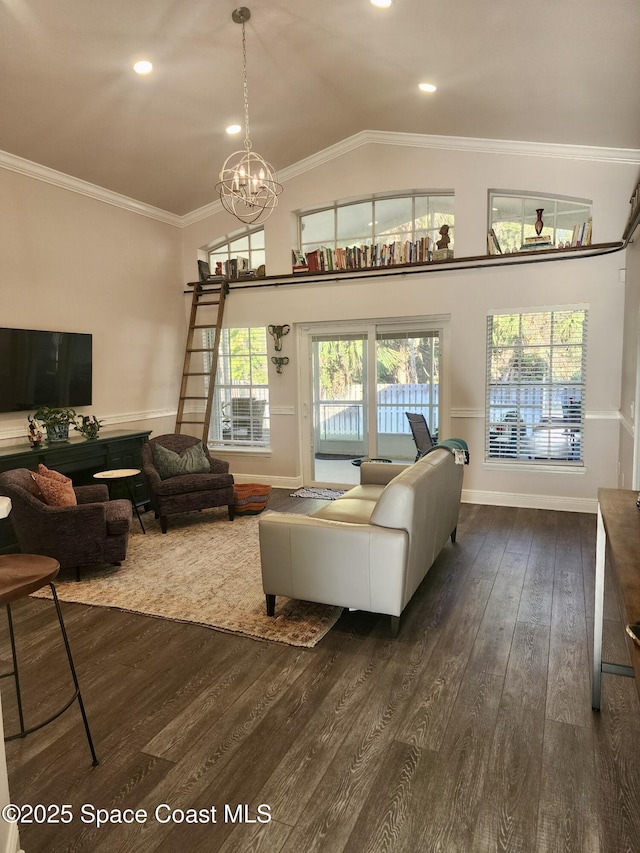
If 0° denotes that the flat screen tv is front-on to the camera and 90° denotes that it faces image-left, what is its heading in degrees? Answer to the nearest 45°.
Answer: approximately 315°

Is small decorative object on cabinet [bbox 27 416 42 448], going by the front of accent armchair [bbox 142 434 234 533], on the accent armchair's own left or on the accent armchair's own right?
on the accent armchair's own right

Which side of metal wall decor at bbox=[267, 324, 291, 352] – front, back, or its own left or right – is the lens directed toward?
front

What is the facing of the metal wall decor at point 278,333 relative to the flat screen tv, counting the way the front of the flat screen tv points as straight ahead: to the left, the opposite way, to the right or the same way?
to the right

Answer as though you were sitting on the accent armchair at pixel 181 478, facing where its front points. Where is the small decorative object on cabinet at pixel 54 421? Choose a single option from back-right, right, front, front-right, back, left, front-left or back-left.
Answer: back-right

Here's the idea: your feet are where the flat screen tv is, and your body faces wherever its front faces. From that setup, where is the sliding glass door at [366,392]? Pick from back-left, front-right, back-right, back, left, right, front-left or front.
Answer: front-left

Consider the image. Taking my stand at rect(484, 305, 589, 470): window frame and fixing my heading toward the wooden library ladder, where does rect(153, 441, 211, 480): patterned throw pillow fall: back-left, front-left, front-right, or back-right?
front-left

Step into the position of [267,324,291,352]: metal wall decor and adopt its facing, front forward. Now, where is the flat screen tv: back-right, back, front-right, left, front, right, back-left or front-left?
front-right

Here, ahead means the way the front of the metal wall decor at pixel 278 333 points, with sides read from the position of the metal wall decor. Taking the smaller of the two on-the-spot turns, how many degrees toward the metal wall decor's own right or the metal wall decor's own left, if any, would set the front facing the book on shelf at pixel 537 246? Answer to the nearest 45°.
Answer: approximately 45° to the metal wall decor's own left

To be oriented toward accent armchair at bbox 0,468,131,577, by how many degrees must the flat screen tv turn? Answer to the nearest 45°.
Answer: approximately 45° to its right

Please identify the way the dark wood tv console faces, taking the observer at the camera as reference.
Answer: facing the viewer and to the right of the viewer

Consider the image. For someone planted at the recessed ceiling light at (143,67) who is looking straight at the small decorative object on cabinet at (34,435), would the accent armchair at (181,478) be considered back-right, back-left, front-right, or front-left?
front-right

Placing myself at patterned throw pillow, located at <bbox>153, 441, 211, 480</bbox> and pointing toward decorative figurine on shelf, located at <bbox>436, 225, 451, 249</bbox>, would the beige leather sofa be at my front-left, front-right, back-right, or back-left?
front-right

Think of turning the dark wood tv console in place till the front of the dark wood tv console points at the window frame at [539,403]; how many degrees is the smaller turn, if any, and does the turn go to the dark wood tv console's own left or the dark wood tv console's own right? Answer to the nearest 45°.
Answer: approximately 45° to the dark wood tv console's own left

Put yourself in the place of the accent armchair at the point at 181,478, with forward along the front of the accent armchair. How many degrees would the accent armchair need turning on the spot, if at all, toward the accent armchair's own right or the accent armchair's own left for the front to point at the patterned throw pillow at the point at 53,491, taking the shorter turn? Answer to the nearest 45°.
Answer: approximately 90° to the accent armchair's own right

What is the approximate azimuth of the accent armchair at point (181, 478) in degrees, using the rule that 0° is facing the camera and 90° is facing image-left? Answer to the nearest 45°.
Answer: approximately 315°
